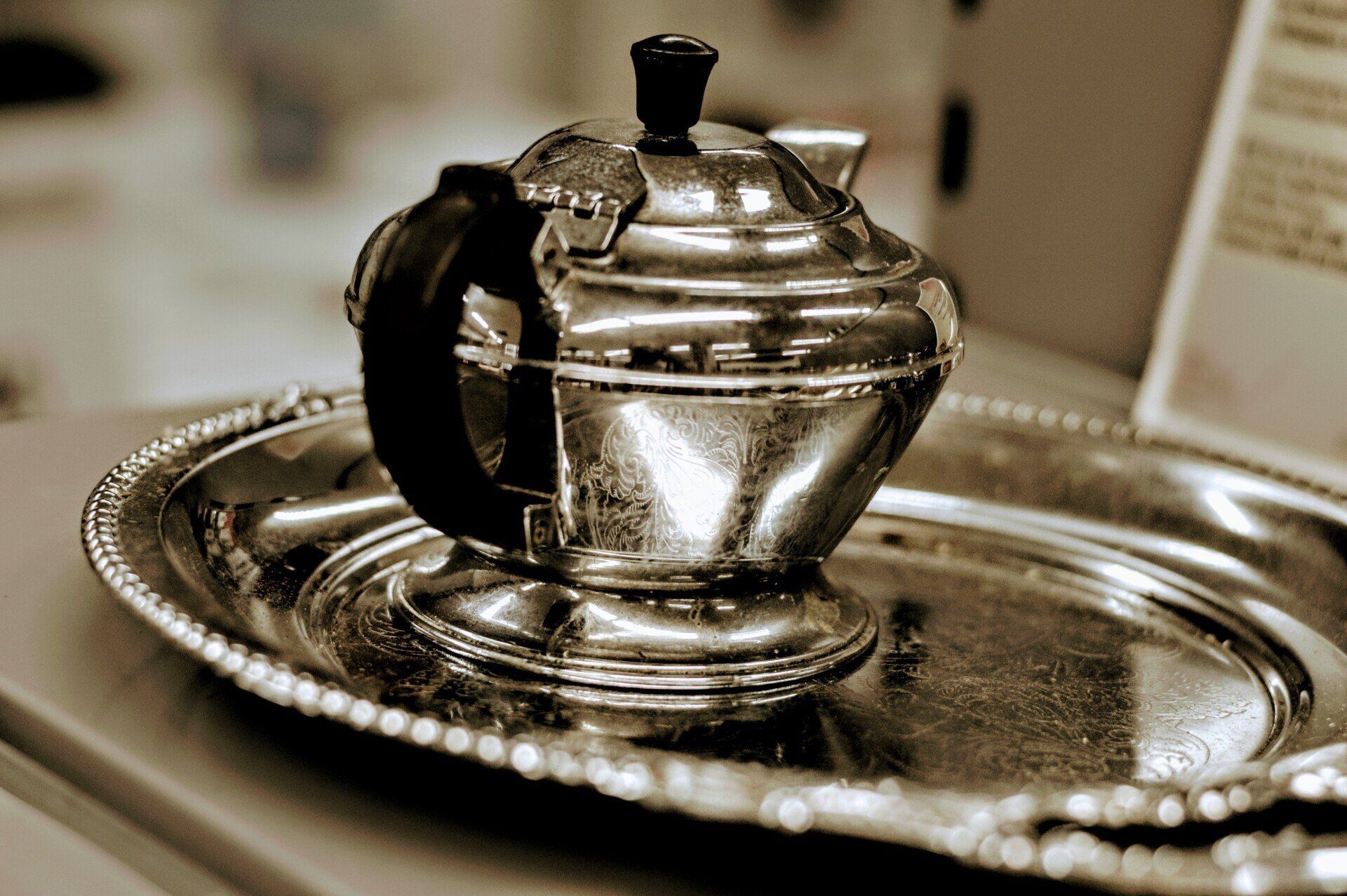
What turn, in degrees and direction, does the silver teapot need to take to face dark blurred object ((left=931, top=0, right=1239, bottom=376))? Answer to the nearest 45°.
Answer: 0° — it already faces it

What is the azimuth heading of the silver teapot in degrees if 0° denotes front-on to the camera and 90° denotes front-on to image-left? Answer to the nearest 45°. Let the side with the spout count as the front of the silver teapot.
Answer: approximately 225°

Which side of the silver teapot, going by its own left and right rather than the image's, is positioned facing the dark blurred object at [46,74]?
left
